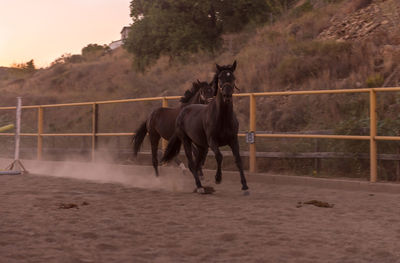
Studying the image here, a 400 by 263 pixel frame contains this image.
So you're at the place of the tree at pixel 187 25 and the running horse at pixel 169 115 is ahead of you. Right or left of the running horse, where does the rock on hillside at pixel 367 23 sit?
left

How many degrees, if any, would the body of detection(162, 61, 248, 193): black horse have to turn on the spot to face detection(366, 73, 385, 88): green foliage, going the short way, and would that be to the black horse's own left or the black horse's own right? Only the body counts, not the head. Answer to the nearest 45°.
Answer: approximately 90° to the black horse's own left

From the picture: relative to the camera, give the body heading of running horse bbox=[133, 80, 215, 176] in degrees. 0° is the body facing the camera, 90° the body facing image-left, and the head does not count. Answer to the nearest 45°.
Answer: approximately 270°

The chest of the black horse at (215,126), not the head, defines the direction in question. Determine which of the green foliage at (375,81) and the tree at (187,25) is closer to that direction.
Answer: the green foliage

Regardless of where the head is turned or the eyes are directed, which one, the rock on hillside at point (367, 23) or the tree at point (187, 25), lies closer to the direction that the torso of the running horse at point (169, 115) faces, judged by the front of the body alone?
the rock on hillside

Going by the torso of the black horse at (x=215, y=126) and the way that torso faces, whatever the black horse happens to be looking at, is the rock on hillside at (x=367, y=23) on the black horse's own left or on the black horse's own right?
on the black horse's own left

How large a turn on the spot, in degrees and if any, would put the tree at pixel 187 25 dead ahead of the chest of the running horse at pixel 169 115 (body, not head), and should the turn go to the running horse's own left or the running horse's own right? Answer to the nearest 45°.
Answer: approximately 90° to the running horse's own left

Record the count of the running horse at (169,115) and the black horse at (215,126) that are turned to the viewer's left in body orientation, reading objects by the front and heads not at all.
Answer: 0

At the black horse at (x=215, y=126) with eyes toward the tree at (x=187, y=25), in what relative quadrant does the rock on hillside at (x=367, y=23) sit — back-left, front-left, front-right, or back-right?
front-right

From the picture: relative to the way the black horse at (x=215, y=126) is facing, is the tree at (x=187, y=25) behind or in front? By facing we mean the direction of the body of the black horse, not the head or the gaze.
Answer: behind

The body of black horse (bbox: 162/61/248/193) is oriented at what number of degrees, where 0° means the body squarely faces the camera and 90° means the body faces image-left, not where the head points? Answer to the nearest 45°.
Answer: approximately 315°

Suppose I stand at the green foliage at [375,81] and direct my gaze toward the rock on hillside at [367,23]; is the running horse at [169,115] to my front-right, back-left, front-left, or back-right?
back-left
